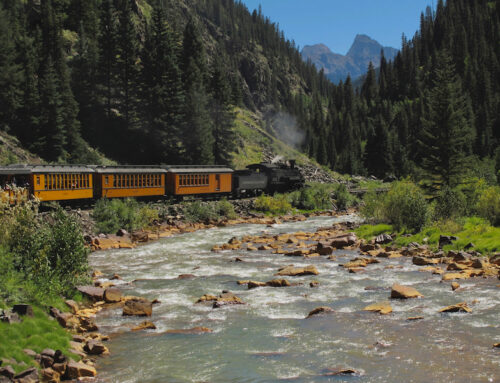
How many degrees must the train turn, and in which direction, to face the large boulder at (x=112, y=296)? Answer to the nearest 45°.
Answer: approximately 90° to its right

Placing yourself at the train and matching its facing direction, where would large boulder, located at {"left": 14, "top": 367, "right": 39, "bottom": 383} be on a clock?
The large boulder is roughly at 3 o'clock from the train.

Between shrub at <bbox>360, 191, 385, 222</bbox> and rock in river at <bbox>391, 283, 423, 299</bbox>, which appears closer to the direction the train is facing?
the shrub

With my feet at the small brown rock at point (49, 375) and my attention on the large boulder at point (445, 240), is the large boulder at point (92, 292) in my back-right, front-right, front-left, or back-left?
front-left

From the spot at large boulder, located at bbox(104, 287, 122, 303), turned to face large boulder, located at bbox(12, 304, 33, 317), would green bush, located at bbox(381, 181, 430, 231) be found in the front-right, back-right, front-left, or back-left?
back-left

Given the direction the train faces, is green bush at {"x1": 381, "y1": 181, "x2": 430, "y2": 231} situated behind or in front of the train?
in front

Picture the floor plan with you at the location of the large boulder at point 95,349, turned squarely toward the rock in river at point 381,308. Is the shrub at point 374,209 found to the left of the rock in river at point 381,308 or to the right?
left

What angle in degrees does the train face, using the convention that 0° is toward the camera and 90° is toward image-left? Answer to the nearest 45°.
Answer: approximately 270°

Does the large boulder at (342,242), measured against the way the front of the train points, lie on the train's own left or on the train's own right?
on the train's own right

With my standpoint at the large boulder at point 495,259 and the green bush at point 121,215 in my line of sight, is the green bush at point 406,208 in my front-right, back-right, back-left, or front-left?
front-right

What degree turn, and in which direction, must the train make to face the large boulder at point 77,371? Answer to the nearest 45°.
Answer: approximately 90° to its right

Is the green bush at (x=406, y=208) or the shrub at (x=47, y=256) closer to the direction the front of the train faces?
the green bush
